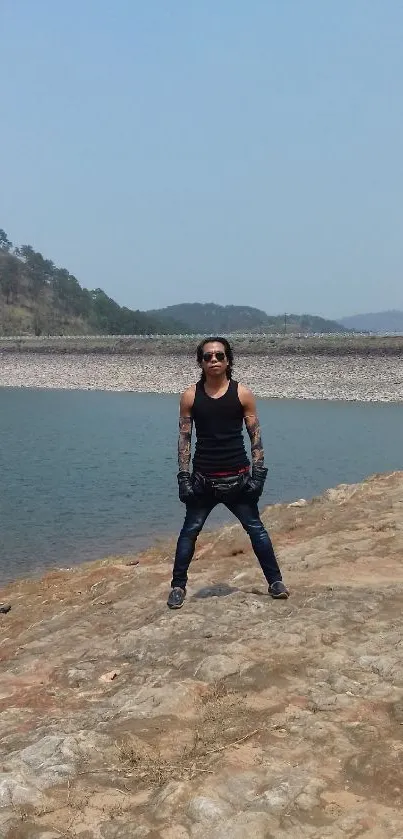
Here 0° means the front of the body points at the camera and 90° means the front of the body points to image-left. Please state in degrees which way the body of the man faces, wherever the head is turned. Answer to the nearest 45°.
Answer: approximately 0°
